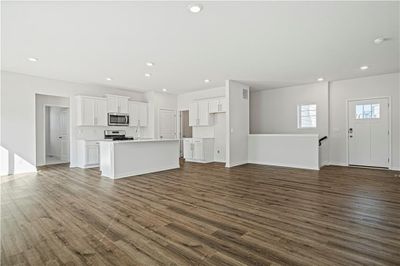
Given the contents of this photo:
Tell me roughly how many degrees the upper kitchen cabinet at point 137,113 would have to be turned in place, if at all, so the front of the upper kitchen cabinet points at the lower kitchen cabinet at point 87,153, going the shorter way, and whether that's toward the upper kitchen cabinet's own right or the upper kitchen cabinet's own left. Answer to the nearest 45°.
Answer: approximately 45° to the upper kitchen cabinet's own right

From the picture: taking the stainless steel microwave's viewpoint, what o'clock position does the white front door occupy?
The white front door is roughly at 10 o'clock from the stainless steel microwave.

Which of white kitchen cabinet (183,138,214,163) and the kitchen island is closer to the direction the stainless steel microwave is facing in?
the kitchen island

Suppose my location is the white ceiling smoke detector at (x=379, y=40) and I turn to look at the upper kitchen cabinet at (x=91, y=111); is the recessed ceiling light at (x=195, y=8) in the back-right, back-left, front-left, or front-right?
front-left

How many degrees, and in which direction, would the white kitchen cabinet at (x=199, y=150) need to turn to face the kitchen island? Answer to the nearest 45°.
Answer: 0° — it already faces it

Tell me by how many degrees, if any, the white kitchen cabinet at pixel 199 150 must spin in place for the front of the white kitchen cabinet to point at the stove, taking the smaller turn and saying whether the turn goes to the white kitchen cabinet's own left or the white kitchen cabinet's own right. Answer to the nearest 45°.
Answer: approximately 45° to the white kitchen cabinet's own right

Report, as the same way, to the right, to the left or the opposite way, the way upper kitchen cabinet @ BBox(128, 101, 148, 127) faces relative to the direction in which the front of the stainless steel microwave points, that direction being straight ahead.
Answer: the same way

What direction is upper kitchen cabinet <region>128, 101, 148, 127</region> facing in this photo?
toward the camera

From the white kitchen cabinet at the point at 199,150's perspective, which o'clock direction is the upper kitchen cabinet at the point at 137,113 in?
The upper kitchen cabinet is roughly at 2 o'clock from the white kitchen cabinet.

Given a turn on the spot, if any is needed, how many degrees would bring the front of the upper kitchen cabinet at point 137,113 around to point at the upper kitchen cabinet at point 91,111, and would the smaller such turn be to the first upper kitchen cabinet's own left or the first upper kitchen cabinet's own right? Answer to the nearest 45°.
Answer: approximately 45° to the first upper kitchen cabinet's own right

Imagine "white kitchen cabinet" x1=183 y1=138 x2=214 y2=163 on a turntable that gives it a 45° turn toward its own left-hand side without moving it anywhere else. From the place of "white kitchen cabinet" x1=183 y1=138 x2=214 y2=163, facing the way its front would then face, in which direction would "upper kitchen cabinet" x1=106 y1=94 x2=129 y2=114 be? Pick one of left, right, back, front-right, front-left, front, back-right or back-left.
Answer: right

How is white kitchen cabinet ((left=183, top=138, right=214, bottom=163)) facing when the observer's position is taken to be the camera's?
facing the viewer and to the left of the viewer

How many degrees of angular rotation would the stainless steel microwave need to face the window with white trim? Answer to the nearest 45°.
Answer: approximately 45° to its left

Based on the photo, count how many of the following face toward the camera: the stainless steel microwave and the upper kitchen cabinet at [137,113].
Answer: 2

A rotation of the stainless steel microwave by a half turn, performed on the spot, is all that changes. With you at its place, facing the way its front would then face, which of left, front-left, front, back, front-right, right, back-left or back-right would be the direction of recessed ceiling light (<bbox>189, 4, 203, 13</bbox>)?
back

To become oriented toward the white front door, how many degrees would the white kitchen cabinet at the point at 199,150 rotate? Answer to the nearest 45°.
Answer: approximately 135° to its left
